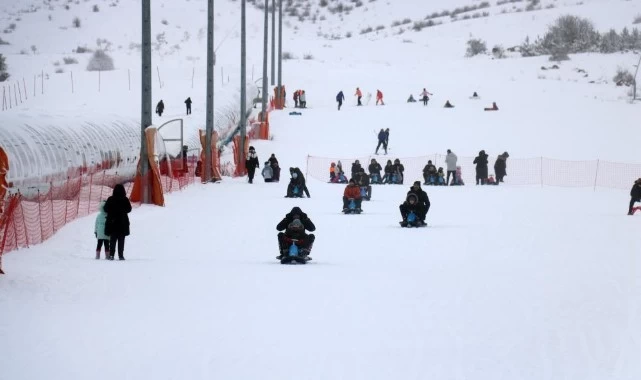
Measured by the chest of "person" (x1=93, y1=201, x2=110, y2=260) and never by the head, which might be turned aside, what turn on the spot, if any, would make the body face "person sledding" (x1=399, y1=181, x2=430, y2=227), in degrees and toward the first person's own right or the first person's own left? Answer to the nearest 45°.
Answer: approximately 45° to the first person's own right

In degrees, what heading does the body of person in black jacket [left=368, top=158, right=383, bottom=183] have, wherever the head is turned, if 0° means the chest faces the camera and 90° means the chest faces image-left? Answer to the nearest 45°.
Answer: approximately 0°

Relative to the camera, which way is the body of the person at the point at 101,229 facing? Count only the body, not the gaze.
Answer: away from the camera

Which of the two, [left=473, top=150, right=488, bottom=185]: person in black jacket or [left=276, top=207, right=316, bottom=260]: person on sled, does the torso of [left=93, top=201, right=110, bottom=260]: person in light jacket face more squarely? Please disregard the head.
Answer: the person in black jacket

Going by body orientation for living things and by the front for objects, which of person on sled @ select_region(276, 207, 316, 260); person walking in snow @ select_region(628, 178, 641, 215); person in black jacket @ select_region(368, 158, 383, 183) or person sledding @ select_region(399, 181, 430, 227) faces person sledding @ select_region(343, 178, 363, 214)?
the person in black jacket

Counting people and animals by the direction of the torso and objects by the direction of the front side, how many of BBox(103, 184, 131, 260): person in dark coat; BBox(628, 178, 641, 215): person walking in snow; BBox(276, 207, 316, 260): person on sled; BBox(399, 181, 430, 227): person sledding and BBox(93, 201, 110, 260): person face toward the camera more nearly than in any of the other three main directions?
2

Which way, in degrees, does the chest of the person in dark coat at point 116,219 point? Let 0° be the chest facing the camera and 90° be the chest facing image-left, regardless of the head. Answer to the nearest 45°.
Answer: approximately 180°
